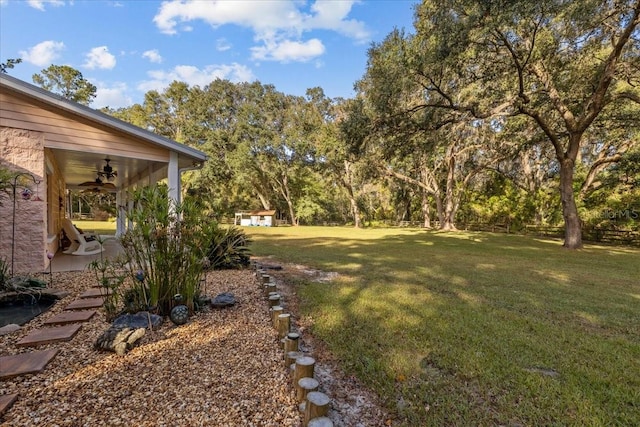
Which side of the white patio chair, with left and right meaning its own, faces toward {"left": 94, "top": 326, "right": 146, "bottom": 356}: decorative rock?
right

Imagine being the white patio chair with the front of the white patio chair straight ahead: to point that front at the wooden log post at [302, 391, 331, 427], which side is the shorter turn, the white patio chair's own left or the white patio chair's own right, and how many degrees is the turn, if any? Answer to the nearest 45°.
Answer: approximately 90° to the white patio chair's own right

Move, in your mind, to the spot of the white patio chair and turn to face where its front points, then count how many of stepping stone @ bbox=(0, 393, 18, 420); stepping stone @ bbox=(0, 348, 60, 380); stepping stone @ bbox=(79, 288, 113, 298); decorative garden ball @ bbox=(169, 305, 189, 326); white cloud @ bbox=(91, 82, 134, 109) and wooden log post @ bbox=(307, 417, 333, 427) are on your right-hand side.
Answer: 5

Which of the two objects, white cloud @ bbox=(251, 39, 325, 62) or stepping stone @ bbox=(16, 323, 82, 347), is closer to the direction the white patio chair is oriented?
the white cloud

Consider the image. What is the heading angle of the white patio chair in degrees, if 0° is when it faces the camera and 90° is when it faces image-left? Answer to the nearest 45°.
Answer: approximately 270°

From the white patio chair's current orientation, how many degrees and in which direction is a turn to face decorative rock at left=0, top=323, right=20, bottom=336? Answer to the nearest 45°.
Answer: approximately 90° to its right

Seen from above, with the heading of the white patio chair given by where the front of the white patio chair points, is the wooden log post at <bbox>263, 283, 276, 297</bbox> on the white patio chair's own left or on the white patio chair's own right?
on the white patio chair's own right

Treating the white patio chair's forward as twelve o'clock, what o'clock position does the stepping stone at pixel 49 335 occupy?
The stepping stone is roughly at 3 o'clock from the white patio chair.

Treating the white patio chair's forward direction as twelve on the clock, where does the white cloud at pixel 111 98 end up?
The white cloud is roughly at 9 o'clock from the white patio chair.

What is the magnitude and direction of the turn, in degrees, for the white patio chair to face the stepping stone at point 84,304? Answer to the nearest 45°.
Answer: approximately 90° to its right
